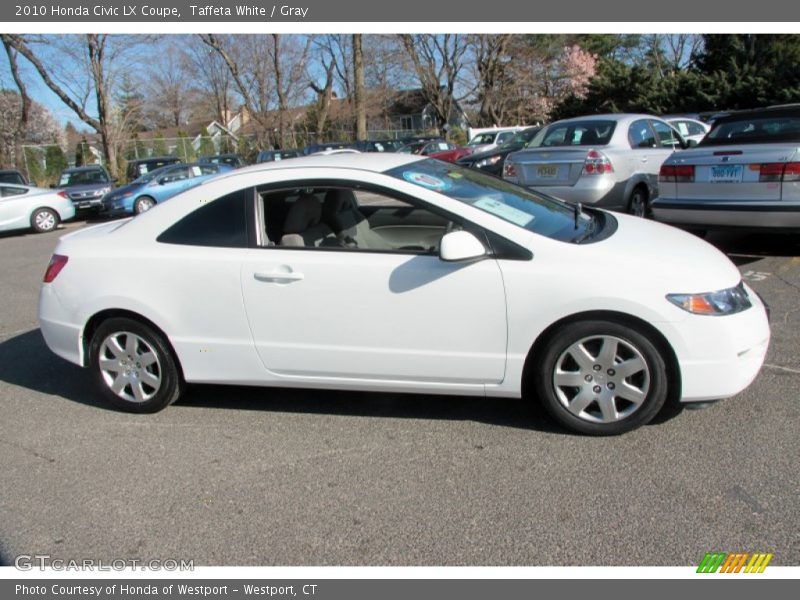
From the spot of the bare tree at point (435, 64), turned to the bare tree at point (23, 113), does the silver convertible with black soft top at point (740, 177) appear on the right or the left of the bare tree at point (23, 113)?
left

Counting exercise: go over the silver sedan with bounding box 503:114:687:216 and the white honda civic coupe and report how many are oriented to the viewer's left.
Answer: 0

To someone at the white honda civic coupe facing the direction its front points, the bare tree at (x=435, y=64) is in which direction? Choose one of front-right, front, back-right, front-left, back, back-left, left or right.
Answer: left

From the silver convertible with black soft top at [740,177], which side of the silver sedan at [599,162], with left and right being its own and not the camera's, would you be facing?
right

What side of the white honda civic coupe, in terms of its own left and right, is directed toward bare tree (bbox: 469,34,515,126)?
left

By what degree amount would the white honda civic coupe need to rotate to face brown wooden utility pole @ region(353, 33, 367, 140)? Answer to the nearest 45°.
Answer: approximately 90° to its left

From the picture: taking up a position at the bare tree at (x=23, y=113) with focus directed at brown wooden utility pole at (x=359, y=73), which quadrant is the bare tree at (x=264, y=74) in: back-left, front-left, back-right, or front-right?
front-left

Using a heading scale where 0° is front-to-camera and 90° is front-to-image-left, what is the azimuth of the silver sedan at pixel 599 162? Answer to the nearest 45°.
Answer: approximately 225°

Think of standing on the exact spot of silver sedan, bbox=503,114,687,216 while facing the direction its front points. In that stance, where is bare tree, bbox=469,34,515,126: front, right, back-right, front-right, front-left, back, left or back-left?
front-left

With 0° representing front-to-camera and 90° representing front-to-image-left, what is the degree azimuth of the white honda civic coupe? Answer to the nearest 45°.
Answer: approximately 270°

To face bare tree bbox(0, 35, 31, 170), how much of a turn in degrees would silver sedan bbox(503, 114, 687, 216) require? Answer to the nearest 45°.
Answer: approximately 90° to its left

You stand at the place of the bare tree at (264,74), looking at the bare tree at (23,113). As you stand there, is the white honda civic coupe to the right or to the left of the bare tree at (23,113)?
left
